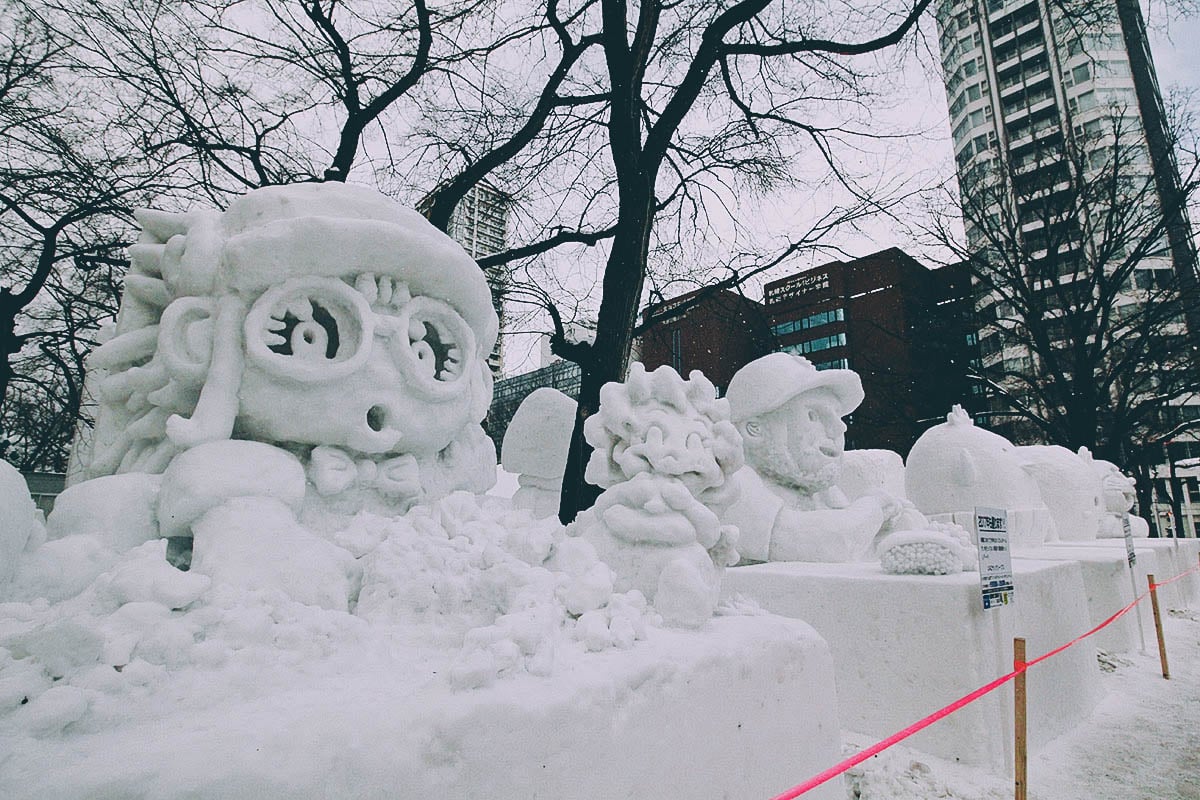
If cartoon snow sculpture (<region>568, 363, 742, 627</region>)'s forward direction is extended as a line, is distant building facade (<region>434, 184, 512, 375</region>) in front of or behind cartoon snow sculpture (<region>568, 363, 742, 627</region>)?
behind

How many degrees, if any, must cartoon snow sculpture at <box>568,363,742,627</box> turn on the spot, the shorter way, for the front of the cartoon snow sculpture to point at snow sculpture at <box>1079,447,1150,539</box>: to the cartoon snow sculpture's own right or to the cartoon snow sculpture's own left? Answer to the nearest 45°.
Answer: approximately 135° to the cartoon snow sculpture's own left

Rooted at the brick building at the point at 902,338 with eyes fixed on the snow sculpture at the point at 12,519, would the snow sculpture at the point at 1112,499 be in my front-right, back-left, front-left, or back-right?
front-left

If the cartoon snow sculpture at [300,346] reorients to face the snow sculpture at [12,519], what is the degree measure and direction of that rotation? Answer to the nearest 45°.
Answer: approximately 135° to its right

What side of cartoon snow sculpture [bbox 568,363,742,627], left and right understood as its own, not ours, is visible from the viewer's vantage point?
front

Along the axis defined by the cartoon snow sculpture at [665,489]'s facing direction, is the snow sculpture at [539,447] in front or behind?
behind

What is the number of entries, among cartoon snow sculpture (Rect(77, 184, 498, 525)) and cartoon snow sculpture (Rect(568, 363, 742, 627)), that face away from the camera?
0

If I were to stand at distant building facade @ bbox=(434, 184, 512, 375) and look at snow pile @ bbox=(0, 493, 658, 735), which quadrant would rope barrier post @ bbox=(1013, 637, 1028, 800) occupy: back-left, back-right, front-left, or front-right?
front-left

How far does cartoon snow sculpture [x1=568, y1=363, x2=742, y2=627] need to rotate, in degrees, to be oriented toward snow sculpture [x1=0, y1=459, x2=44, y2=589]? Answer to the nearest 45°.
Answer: approximately 90° to its right

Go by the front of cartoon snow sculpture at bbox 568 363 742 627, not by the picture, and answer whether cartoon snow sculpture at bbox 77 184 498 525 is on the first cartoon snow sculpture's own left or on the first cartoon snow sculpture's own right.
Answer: on the first cartoon snow sculpture's own right

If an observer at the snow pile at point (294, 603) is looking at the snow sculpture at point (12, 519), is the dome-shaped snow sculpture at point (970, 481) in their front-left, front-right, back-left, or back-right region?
back-right
